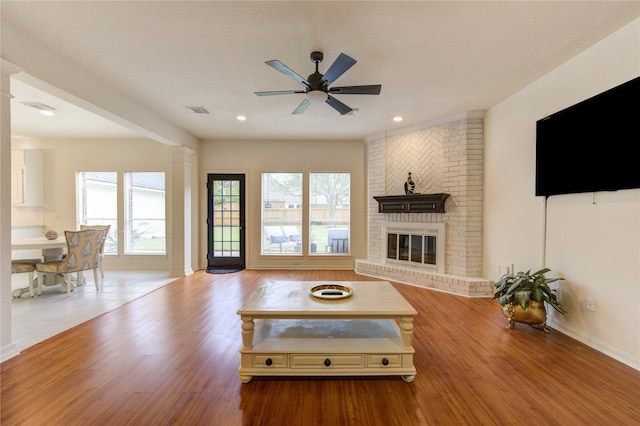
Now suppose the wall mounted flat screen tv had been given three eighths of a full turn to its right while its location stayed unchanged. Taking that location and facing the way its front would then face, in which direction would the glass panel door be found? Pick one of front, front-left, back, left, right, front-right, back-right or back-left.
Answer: left

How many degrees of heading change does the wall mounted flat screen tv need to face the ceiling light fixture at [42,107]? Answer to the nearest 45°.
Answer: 0° — it already faces it

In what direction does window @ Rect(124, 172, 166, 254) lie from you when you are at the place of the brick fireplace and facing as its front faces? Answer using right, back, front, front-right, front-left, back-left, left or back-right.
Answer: front-right

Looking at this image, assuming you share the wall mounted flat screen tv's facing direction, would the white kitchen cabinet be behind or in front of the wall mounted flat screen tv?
in front

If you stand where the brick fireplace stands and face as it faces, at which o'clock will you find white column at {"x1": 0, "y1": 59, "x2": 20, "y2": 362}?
The white column is roughly at 12 o'clock from the brick fireplace.

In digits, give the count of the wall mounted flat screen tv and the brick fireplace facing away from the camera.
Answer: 0

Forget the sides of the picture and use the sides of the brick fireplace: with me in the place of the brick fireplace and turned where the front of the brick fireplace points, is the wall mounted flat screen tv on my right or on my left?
on my left

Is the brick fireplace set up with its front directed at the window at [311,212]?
no

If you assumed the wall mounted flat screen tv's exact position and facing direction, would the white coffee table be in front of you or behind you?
in front

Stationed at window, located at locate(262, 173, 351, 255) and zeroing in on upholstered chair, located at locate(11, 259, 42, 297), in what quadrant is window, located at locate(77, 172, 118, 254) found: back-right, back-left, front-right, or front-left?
front-right

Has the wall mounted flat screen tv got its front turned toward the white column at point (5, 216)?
yes

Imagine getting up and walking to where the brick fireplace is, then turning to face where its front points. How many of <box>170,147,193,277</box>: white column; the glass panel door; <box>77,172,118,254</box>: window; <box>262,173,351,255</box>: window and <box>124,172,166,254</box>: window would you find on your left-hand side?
0

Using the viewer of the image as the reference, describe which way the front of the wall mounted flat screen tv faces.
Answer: facing the viewer and to the left of the viewer
